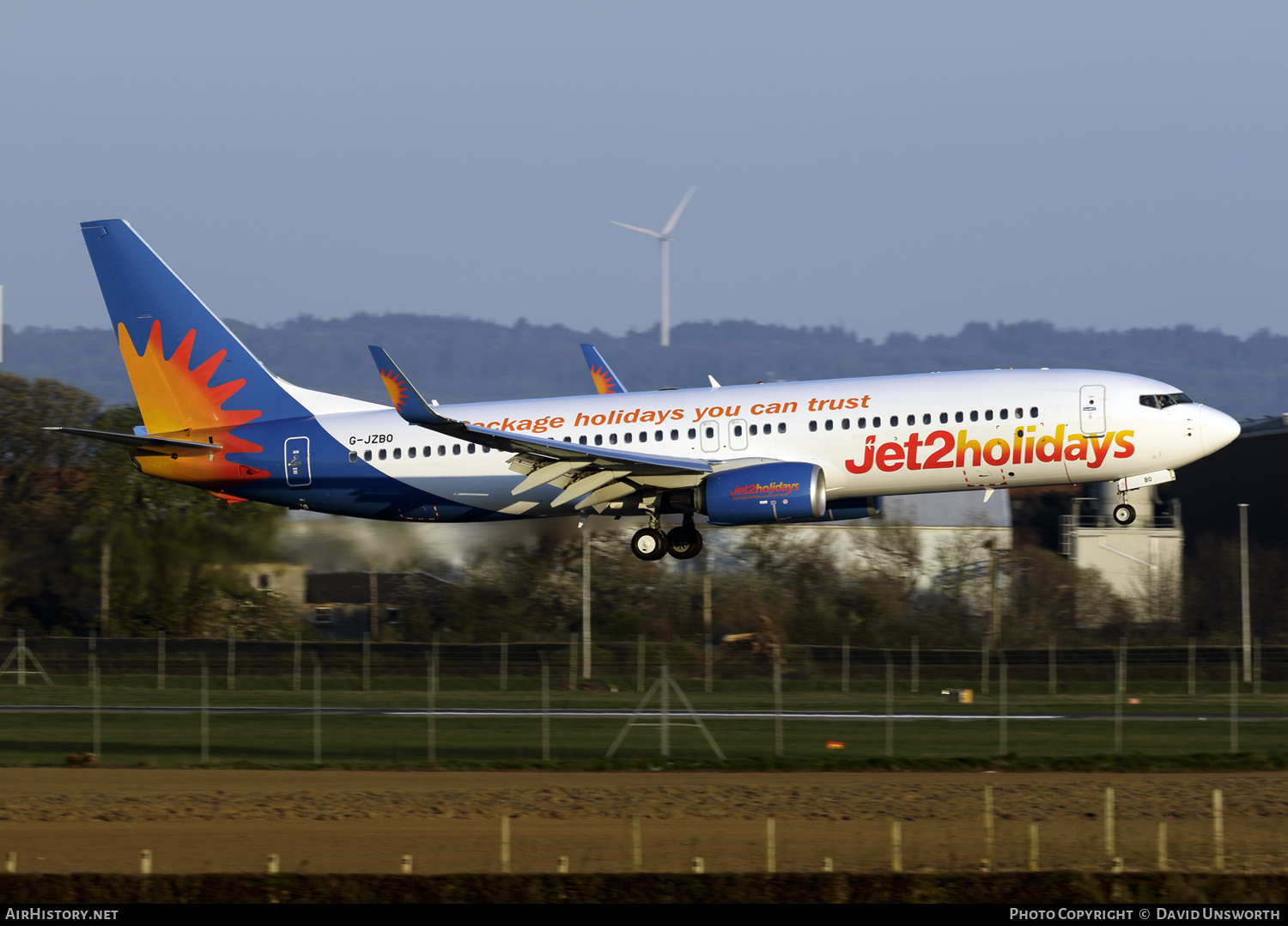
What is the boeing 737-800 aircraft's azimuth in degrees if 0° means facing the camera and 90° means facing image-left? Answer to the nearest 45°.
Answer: approximately 270°
